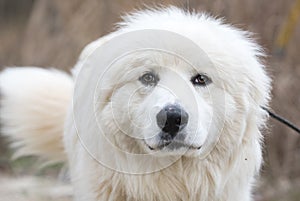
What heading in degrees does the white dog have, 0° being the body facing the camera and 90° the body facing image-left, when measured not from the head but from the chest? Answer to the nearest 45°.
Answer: approximately 0°
